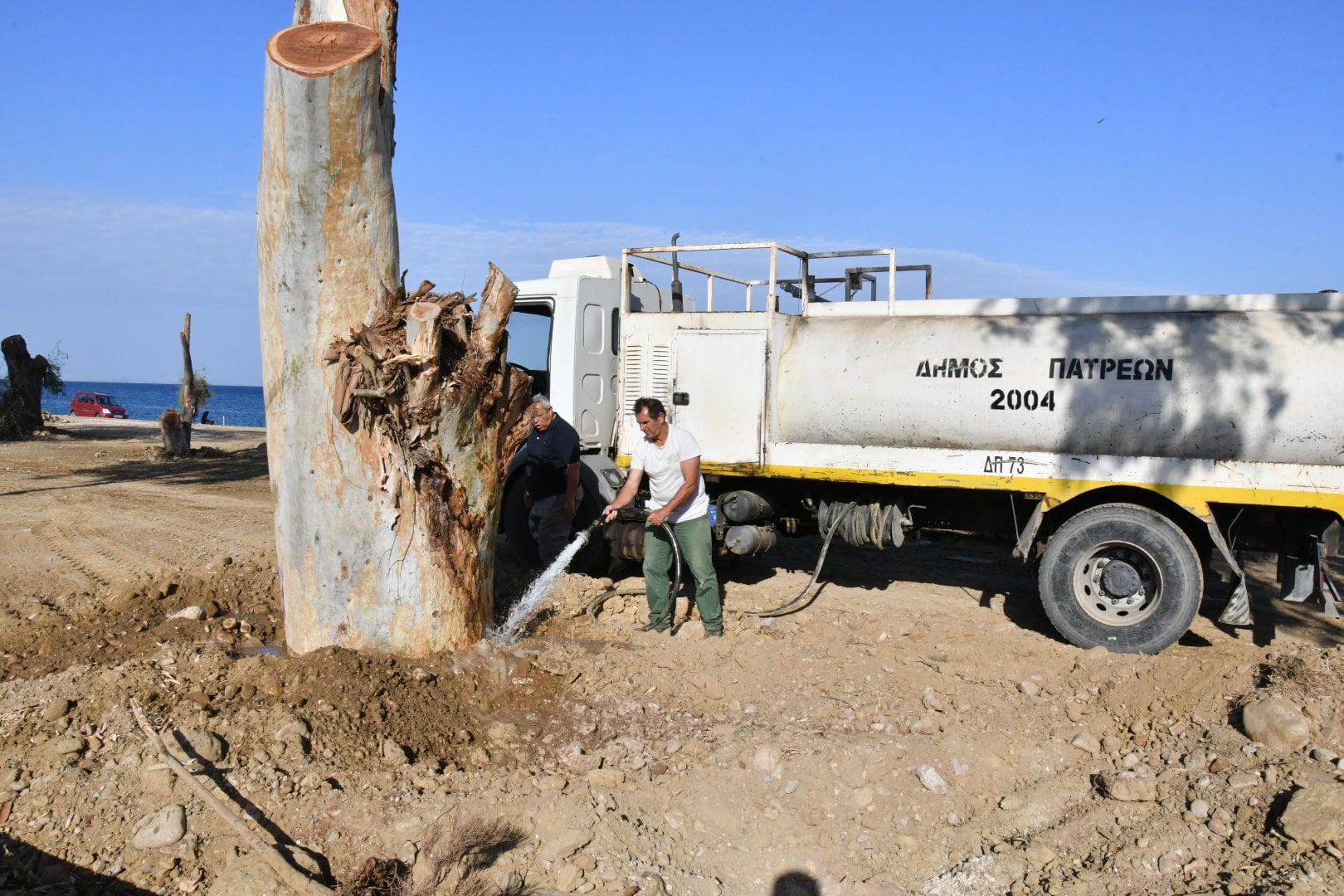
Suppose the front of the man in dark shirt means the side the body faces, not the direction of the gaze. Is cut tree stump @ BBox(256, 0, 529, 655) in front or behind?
in front

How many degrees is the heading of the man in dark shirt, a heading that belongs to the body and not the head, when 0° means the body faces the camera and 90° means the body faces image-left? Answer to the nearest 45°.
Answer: approximately 45°

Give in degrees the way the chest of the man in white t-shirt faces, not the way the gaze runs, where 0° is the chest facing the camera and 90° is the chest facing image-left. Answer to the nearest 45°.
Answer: approximately 45°

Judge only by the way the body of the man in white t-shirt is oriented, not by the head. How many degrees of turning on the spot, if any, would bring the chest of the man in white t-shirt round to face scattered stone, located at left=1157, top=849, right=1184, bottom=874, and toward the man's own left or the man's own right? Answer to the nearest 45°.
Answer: approximately 90° to the man's own left

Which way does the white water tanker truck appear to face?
to the viewer's left

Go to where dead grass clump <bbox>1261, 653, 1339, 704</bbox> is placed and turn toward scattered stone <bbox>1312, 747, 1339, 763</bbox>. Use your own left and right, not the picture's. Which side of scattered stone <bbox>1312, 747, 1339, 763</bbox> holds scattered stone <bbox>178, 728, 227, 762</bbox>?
right

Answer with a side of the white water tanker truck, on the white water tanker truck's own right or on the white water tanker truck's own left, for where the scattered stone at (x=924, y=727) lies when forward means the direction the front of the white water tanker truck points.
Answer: on the white water tanker truck's own left

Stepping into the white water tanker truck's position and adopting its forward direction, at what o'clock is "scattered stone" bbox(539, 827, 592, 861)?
The scattered stone is roughly at 10 o'clock from the white water tanker truck.

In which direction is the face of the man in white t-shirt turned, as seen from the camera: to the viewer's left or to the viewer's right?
to the viewer's left

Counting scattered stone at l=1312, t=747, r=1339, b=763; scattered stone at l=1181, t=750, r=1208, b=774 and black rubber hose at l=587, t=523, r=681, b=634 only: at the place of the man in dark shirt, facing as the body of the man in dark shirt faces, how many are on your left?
3

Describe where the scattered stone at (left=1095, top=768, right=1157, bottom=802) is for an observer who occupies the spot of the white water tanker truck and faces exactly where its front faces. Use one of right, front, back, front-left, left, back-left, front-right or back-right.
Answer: left

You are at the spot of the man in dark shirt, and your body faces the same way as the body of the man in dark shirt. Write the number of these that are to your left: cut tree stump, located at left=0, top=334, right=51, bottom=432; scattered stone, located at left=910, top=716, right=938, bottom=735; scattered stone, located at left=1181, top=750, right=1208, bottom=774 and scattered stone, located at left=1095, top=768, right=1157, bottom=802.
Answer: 3

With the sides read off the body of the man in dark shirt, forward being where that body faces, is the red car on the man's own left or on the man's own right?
on the man's own right

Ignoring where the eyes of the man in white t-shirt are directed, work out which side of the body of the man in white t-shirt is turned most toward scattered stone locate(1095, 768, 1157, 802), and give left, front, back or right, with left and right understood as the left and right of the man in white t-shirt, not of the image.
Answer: left

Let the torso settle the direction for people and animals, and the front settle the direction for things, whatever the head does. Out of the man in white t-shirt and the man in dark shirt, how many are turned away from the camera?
0

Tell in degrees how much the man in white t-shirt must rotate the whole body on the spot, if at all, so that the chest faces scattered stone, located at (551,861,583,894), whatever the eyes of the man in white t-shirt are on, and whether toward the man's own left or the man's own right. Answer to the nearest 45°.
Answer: approximately 45° to the man's own left

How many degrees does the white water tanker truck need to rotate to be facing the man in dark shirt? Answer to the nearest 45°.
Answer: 0° — it already faces them
